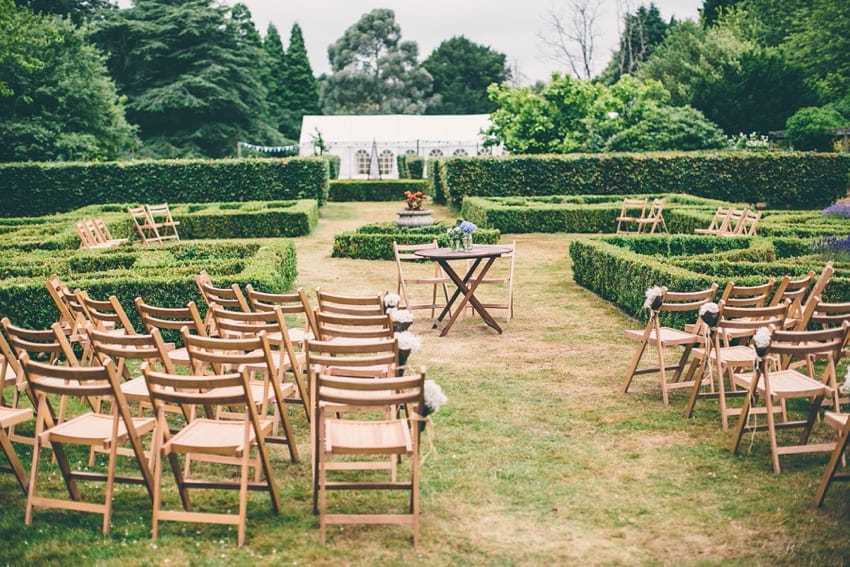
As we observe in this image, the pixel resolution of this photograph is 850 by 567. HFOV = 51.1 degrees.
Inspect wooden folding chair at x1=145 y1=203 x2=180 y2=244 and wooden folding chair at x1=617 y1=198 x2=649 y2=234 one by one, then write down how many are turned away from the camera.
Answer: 0

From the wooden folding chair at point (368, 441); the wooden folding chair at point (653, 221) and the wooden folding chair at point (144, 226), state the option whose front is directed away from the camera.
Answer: the wooden folding chair at point (368, 441)

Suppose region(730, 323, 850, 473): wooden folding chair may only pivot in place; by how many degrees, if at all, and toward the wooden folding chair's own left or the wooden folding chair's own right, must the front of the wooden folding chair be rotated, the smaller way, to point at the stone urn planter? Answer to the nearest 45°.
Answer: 0° — it already faces it

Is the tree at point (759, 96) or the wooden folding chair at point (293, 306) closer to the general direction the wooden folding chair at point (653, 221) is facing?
the wooden folding chair

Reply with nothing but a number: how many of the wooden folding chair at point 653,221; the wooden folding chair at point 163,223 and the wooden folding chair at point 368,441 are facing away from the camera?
1

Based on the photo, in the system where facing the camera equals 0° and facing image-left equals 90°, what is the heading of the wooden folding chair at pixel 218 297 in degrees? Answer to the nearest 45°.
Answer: approximately 225°

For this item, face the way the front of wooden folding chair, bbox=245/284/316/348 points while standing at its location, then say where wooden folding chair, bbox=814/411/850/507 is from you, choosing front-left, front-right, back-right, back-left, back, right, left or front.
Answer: right

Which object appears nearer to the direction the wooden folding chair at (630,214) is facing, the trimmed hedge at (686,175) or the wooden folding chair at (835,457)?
the wooden folding chair

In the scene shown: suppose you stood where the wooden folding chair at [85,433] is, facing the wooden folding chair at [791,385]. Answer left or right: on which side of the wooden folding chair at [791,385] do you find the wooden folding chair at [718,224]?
left

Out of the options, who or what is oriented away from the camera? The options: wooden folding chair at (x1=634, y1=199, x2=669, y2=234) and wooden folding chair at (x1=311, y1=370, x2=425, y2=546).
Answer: wooden folding chair at (x1=311, y1=370, x2=425, y2=546)
